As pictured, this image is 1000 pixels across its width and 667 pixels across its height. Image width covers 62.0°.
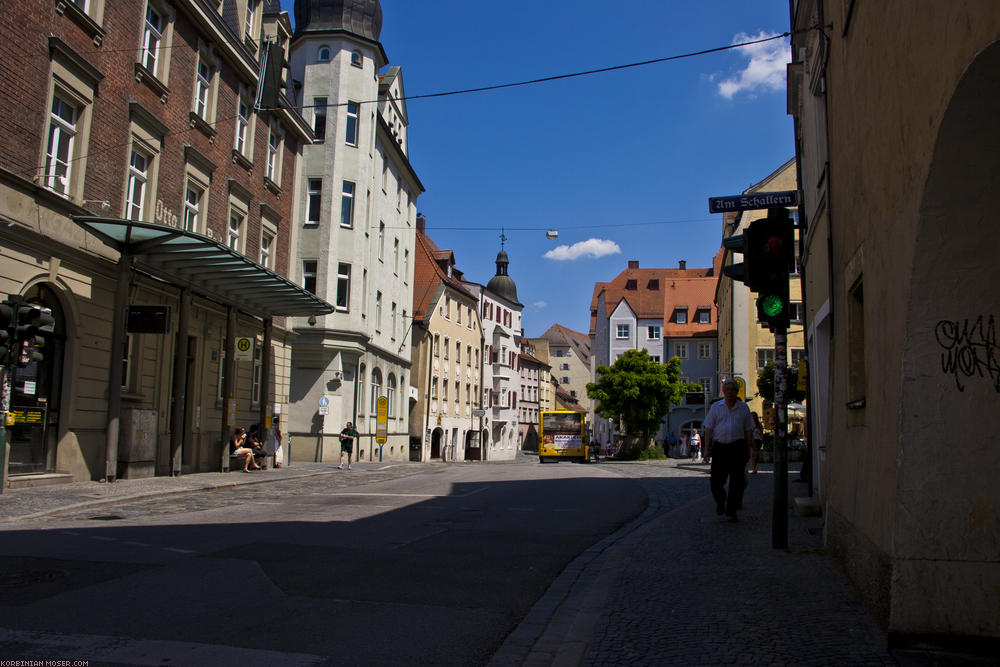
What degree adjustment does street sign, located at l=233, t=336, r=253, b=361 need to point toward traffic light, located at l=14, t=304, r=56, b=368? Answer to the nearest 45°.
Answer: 0° — it already faces it

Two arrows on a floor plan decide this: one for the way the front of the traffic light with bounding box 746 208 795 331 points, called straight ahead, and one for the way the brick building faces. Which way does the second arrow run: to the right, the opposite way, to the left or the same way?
to the left

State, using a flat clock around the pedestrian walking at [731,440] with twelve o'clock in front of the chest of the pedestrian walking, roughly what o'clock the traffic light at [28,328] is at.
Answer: The traffic light is roughly at 3 o'clock from the pedestrian walking.

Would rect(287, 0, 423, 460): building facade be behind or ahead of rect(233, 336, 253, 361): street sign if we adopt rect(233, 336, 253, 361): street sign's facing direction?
behind

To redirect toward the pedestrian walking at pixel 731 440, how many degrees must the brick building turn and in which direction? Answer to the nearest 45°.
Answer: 0° — it already faces them
